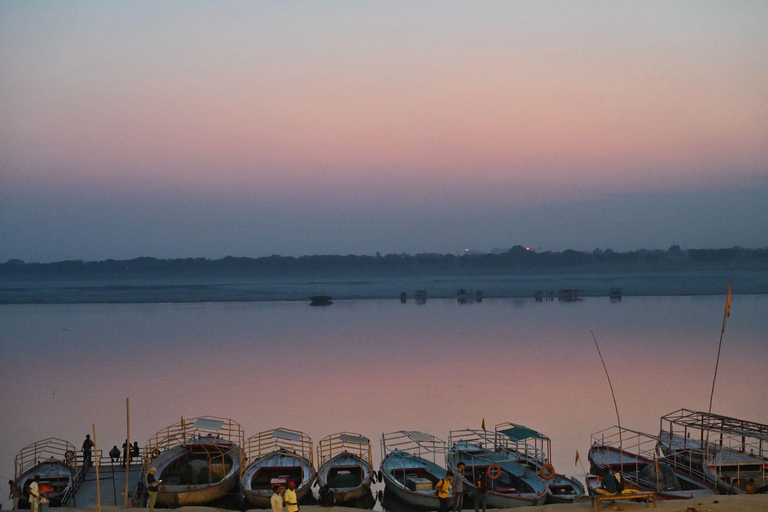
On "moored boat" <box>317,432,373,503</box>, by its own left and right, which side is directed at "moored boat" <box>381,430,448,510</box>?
left

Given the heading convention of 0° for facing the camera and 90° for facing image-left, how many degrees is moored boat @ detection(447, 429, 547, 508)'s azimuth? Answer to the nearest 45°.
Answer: approximately 315°

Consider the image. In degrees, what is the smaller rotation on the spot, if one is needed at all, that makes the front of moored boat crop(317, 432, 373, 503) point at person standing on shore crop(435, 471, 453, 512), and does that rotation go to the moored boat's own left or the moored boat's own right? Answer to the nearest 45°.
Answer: approximately 45° to the moored boat's own left

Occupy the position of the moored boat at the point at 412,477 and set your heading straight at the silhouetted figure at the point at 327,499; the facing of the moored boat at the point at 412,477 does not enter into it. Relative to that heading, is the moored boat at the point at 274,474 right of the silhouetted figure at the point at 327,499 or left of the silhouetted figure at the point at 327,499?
right

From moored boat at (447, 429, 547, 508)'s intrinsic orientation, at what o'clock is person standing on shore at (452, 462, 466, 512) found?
The person standing on shore is roughly at 2 o'clock from the moored boat.

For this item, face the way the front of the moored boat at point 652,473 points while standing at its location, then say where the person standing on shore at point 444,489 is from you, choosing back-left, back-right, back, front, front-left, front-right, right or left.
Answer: right

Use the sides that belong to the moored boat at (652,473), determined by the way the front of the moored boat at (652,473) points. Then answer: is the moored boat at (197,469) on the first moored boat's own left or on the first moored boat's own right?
on the first moored boat's own right

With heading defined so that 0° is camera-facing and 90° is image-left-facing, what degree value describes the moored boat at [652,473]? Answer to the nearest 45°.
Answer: approximately 315°

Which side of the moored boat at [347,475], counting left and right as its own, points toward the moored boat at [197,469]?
right

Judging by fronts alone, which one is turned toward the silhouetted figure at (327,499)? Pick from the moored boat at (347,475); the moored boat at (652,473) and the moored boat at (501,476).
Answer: the moored boat at (347,475)

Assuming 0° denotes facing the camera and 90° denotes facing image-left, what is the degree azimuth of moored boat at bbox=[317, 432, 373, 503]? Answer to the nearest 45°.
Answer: approximately 0°
